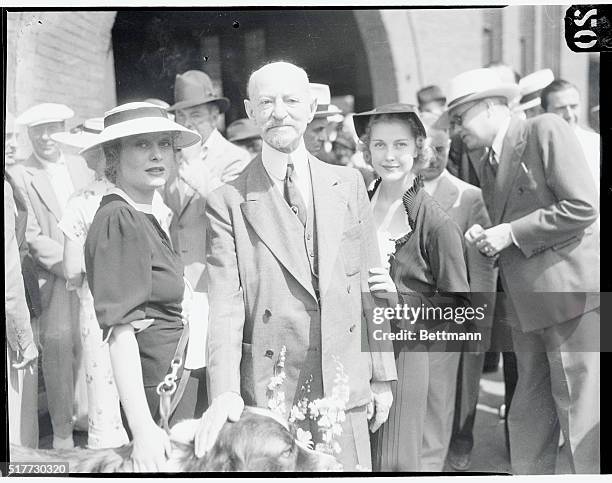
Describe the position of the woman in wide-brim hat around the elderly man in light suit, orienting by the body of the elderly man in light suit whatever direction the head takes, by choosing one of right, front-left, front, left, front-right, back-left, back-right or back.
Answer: right

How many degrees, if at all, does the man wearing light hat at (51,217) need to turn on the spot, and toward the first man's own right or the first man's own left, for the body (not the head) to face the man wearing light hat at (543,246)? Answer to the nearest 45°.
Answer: approximately 45° to the first man's own left

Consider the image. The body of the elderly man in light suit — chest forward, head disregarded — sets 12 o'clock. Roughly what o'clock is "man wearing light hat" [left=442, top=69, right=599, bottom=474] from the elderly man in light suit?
The man wearing light hat is roughly at 9 o'clock from the elderly man in light suit.

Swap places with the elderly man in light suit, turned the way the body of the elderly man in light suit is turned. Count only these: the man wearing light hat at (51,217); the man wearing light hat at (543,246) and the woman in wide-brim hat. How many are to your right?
2

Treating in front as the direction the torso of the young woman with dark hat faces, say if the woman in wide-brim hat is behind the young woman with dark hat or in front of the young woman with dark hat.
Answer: in front

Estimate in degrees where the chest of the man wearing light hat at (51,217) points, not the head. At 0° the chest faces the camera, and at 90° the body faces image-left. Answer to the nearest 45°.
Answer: approximately 315°

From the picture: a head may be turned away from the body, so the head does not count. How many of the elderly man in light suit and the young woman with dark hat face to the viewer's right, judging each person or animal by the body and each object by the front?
0

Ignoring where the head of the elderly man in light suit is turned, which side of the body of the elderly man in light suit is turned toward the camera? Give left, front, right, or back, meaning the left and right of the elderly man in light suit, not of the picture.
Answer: front

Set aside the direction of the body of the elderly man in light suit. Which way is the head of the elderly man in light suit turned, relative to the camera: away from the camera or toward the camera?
toward the camera

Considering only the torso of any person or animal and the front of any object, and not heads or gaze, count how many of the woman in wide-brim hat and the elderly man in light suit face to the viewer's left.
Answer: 0
